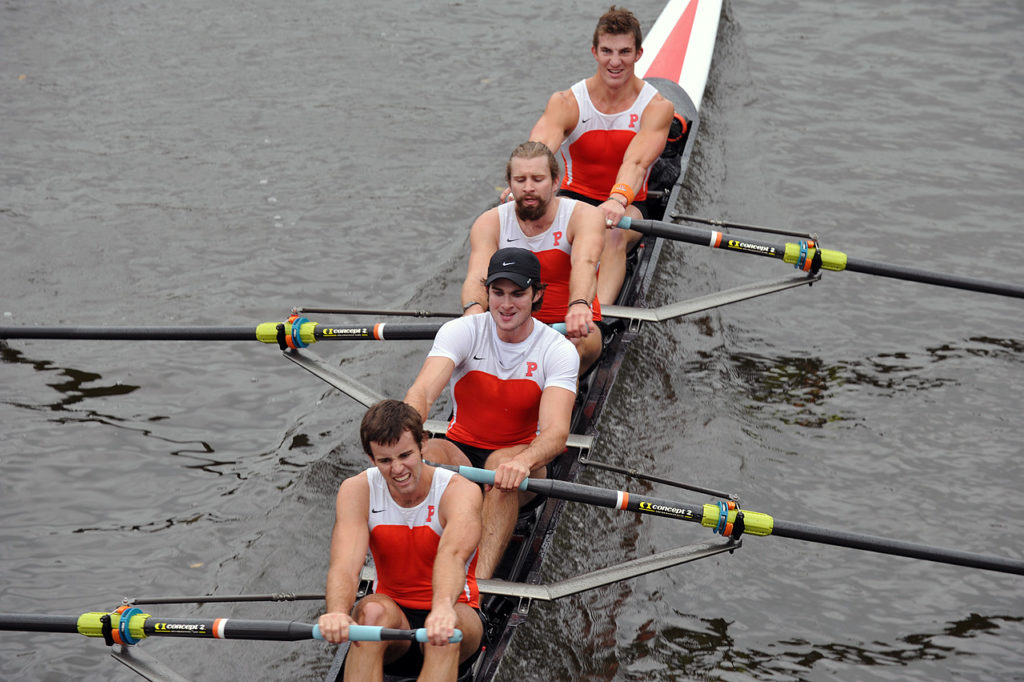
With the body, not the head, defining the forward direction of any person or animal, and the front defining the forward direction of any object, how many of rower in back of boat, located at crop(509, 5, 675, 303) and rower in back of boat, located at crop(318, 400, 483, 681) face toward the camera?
2

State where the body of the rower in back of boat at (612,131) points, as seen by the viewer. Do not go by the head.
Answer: toward the camera

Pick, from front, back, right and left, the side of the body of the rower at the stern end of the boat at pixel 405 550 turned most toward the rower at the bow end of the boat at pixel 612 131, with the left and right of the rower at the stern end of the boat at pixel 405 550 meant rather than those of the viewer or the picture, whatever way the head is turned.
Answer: back

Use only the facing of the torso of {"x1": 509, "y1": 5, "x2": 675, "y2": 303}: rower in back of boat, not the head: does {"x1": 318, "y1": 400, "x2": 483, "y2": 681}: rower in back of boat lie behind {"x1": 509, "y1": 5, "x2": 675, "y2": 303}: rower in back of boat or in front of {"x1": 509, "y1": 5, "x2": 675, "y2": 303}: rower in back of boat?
in front

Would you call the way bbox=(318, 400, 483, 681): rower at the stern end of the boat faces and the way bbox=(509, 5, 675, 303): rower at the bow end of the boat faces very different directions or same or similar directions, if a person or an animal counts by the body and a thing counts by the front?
same or similar directions

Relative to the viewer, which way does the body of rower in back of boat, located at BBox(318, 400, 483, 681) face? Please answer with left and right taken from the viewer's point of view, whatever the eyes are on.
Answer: facing the viewer
